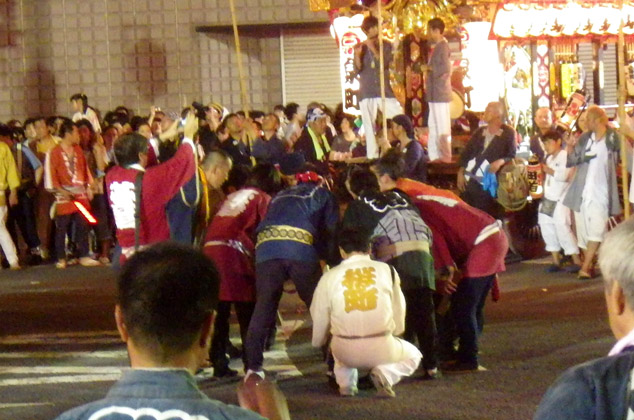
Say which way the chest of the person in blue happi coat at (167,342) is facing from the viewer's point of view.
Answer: away from the camera

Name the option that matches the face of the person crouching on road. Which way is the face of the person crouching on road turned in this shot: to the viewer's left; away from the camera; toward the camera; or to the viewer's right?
away from the camera

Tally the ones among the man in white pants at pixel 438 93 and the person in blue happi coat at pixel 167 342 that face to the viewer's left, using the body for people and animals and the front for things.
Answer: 1

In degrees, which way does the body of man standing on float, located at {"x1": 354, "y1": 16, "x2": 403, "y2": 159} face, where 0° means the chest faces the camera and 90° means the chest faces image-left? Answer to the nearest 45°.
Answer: approximately 0°

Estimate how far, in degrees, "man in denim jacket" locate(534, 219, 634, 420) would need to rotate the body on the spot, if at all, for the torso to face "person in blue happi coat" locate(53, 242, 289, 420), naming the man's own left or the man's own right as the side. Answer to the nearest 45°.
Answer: approximately 45° to the man's own left

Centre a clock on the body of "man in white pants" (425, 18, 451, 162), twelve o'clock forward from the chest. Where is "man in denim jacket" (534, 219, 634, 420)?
The man in denim jacket is roughly at 9 o'clock from the man in white pants.

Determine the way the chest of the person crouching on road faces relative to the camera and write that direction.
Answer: away from the camera

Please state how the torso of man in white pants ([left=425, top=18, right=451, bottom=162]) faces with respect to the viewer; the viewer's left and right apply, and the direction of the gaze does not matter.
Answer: facing to the left of the viewer

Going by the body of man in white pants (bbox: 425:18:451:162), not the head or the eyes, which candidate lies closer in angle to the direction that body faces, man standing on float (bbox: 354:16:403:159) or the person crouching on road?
the man standing on float

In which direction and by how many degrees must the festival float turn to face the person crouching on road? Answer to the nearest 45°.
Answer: approximately 45° to its left

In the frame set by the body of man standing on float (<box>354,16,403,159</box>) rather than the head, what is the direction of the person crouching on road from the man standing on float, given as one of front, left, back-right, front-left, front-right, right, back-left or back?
front

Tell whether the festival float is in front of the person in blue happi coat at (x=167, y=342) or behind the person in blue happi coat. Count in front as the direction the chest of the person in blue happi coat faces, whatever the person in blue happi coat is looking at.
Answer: in front

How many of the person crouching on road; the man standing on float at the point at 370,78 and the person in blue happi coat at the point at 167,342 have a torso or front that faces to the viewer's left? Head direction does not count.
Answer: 0

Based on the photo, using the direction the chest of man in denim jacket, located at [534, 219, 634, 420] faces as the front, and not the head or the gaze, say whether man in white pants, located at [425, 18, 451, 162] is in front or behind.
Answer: in front
